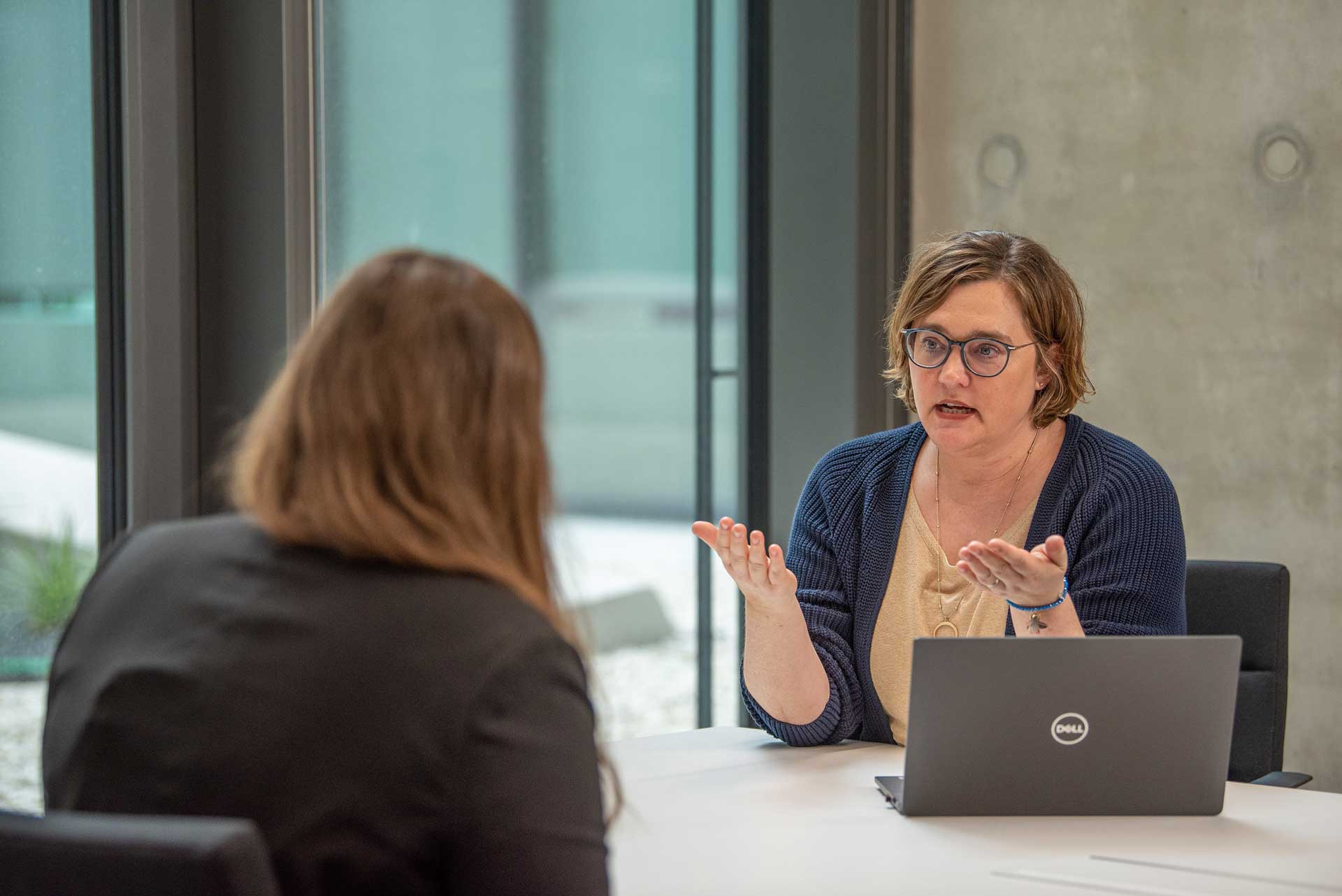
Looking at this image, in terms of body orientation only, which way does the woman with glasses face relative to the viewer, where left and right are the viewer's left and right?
facing the viewer and to the left of the viewer

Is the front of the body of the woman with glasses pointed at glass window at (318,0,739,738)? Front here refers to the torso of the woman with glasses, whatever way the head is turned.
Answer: no

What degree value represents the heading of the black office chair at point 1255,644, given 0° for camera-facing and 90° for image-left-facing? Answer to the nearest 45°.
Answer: approximately 45°

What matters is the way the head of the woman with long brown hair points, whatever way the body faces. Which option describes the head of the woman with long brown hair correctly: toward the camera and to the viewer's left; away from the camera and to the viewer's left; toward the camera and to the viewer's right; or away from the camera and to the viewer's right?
away from the camera and to the viewer's right

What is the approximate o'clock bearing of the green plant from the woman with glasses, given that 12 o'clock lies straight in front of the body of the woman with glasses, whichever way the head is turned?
The green plant is roughly at 3 o'clock from the woman with glasses.

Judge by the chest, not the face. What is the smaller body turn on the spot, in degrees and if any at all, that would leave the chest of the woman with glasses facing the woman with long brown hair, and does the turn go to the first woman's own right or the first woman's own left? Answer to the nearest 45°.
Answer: approximately 45° to the first woman's own left

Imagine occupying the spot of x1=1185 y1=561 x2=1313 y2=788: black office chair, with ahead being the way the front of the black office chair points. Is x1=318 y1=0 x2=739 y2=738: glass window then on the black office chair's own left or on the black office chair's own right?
on the black office chair's own right

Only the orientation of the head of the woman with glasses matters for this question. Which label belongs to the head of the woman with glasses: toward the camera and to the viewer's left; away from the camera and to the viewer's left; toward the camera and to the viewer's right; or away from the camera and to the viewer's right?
toward the camera and to the viewer's left

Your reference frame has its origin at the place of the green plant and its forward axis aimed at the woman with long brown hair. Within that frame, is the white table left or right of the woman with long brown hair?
left

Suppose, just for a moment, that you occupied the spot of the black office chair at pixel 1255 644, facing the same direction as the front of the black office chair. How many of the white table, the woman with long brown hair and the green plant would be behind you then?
0
